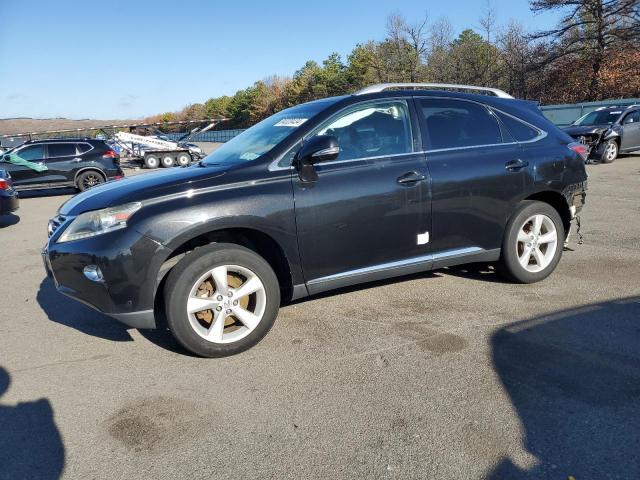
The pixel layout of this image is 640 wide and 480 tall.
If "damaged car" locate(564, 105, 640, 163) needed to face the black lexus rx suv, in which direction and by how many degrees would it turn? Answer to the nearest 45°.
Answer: approximately 45° to its left

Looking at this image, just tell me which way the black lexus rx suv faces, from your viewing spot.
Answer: facing the viewer and to the left of the viewer

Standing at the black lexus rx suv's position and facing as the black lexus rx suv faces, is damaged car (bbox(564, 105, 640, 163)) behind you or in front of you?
behind

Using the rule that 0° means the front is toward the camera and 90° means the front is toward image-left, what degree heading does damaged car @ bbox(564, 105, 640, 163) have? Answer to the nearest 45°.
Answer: approximately 45°

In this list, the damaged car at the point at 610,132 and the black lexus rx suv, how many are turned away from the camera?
0
